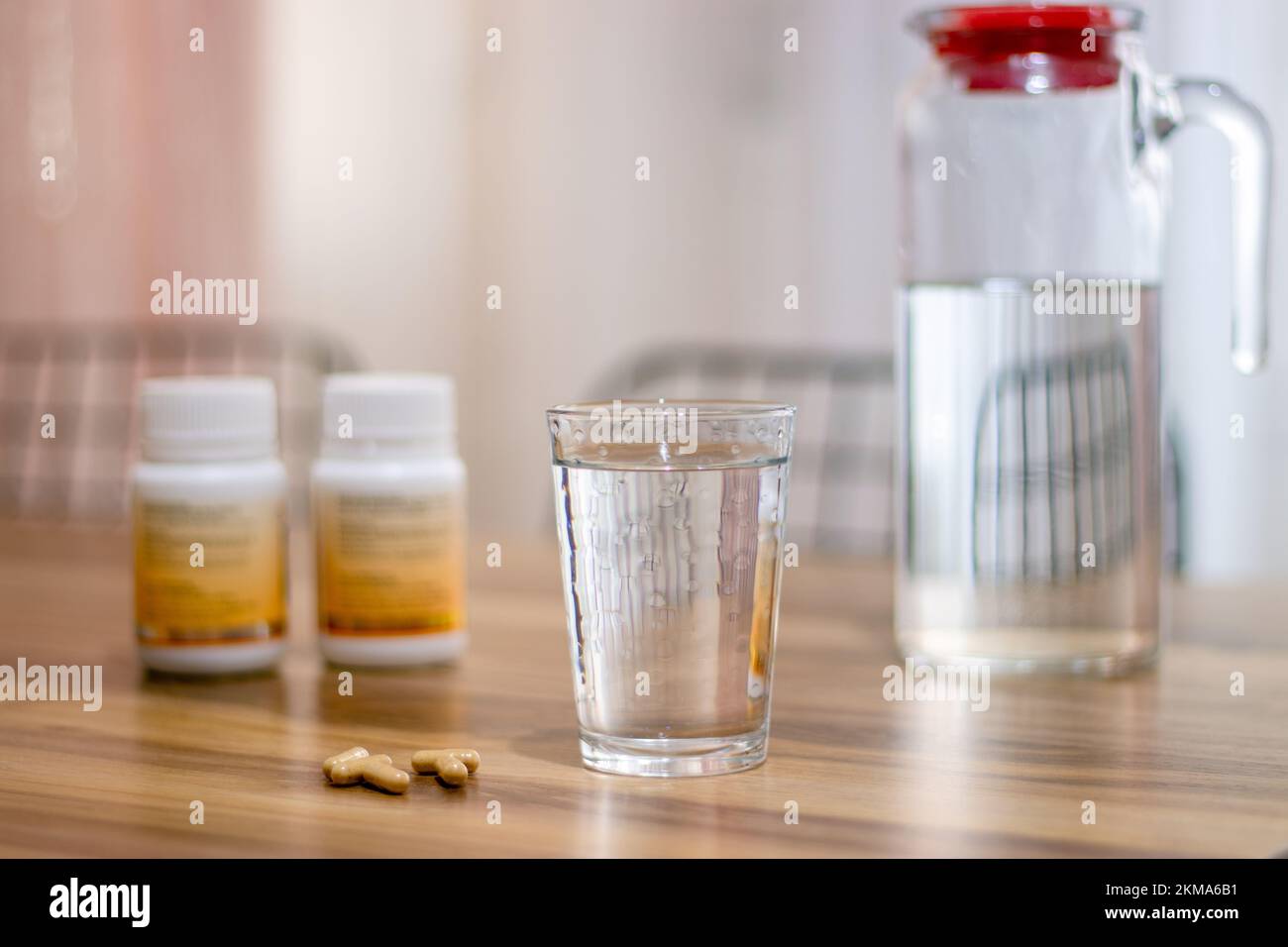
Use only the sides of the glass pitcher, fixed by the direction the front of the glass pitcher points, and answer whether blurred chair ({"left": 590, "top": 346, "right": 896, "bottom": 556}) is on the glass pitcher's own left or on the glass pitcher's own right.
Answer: on the glass pitcher's own right

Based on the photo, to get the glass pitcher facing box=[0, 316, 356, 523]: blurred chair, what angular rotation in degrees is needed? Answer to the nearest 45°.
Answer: approximately 45° to its right

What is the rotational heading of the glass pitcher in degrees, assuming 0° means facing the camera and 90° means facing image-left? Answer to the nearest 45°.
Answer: approximately 90°
